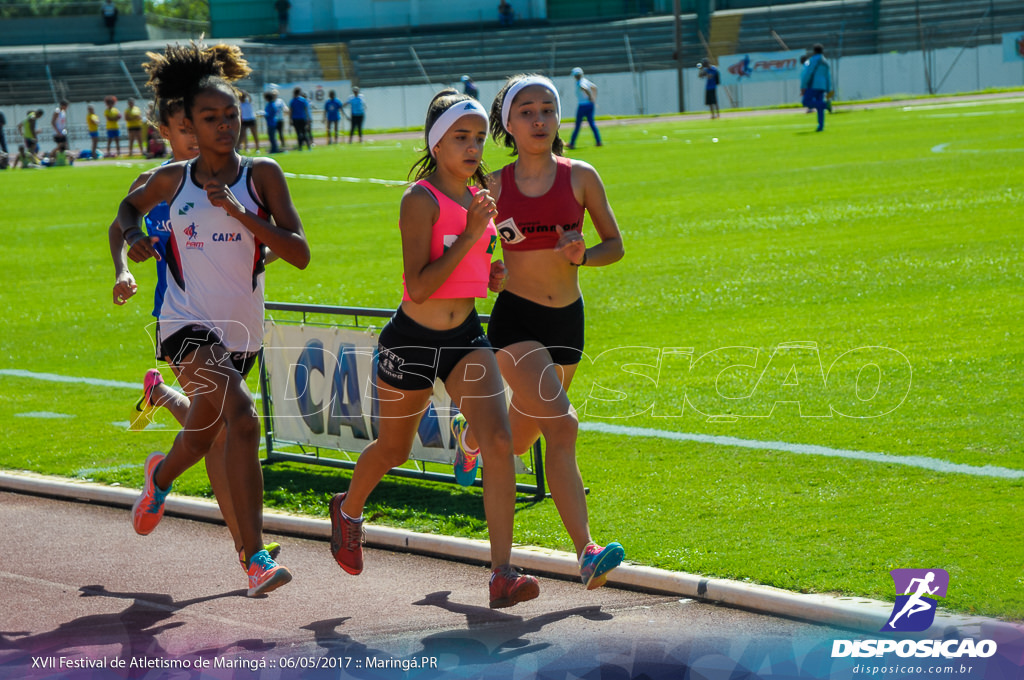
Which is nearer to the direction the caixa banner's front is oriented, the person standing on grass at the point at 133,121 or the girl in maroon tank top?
the girl in maroon tank top

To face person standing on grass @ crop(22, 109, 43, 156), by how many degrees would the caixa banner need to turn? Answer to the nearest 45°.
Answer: approximately 135° to its right

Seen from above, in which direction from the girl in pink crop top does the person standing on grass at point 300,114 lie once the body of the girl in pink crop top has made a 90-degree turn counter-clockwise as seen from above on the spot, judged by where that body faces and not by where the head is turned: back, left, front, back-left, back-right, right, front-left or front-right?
front-left

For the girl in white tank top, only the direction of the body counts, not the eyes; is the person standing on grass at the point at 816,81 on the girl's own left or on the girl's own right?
on the girl's own left

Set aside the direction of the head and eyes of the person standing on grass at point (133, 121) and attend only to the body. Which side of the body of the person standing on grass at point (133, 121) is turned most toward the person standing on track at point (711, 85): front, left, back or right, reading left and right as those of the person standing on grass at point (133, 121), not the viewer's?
left

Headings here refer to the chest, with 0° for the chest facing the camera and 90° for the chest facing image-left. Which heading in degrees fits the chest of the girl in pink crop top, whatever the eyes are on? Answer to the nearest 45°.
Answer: approximately 315°

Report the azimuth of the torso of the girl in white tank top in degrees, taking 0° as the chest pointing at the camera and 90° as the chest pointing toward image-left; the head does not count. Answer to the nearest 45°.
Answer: approximately 315°

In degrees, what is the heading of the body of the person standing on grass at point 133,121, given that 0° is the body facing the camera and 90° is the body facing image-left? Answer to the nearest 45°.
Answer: approximately 0°

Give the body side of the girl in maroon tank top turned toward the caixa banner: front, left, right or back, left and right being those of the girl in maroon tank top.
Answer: back

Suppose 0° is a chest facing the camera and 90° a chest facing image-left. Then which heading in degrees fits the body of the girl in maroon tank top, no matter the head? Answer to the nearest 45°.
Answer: approximately 315°
